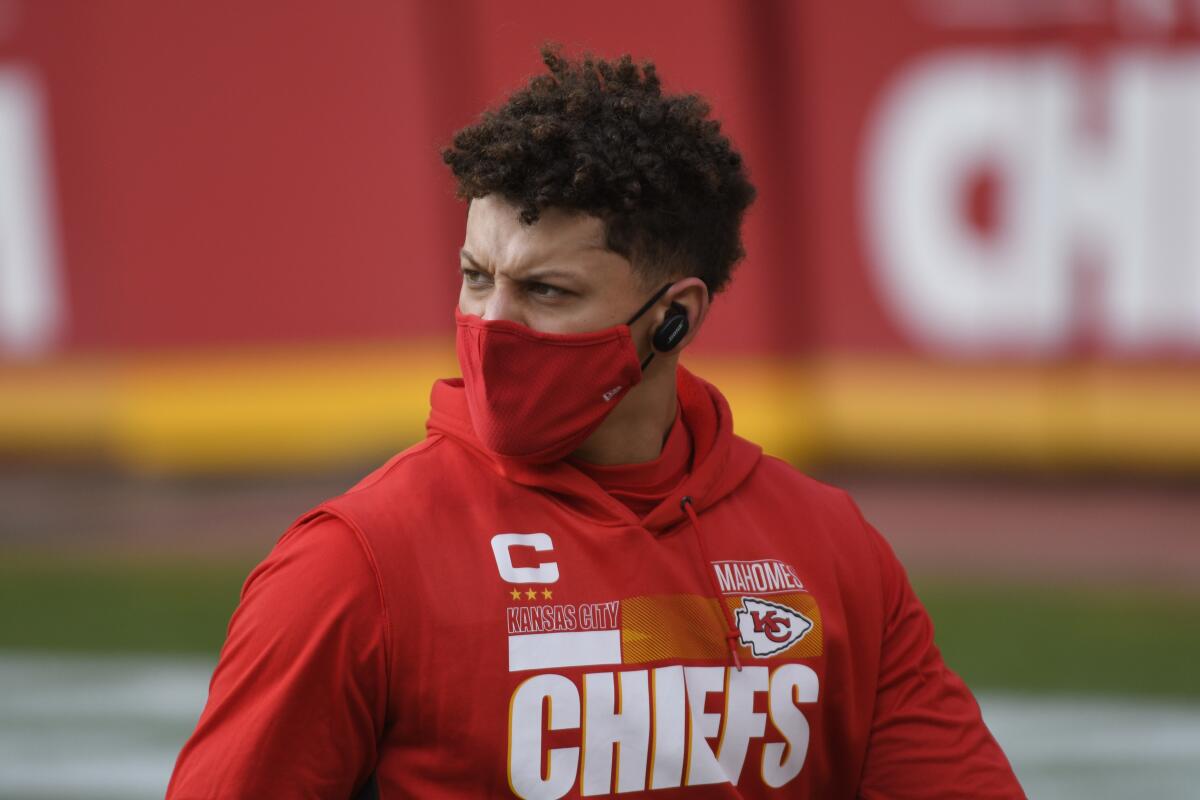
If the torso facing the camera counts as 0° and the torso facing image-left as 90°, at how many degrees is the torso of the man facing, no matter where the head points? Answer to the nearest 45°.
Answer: approximately 0°
